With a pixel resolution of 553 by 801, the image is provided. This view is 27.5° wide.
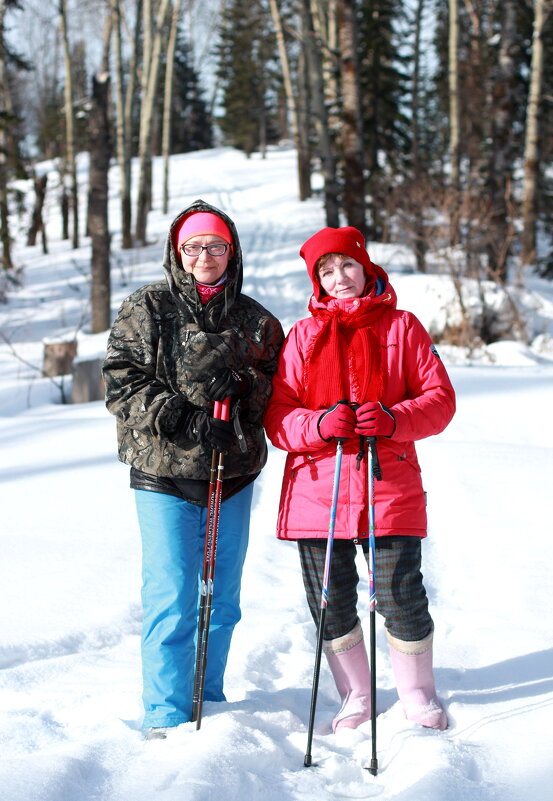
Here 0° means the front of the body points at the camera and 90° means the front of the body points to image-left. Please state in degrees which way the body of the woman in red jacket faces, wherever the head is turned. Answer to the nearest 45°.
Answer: approximately 0°

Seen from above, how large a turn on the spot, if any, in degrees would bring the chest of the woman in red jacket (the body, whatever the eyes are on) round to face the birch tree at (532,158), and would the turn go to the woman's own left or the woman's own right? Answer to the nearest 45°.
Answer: approximately 180°

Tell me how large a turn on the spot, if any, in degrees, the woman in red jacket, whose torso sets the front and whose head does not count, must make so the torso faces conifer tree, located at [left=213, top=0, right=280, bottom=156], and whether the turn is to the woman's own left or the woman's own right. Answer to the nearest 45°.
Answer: approximately 180°

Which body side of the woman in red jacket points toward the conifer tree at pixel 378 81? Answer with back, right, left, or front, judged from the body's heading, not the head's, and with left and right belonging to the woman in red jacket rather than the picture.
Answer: back

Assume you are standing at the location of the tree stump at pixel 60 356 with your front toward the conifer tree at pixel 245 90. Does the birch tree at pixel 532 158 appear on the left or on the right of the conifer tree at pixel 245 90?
right

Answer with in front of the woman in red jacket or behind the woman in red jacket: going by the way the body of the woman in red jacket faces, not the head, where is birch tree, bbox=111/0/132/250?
behind
